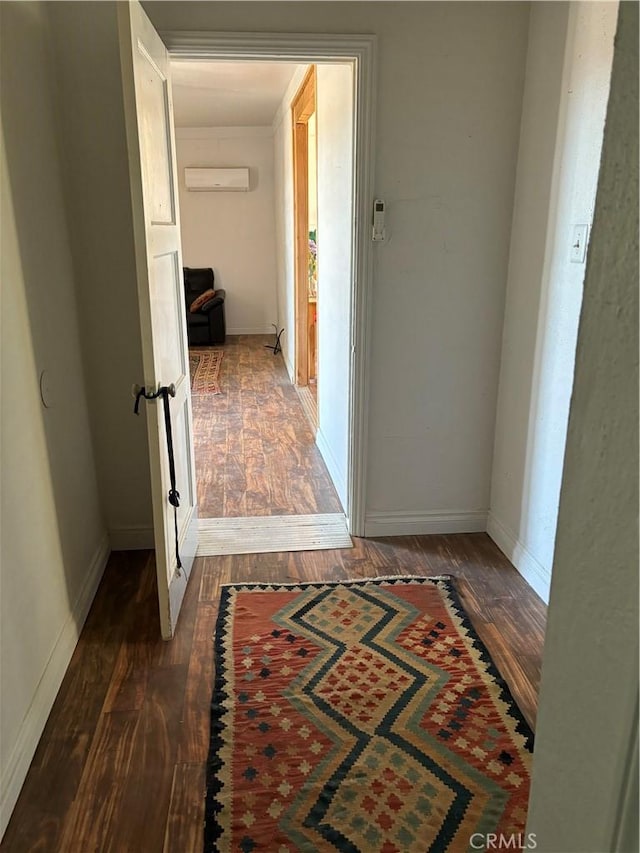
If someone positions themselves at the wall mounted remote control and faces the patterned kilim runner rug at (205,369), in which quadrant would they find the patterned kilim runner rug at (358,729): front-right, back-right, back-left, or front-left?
back-left

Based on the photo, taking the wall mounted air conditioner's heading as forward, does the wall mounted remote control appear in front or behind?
in front

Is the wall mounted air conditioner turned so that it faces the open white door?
yes

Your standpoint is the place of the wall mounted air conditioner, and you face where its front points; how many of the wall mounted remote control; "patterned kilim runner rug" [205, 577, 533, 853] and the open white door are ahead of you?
3

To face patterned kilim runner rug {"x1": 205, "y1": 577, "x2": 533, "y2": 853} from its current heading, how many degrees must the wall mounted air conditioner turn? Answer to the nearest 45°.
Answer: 0° — it already faces it

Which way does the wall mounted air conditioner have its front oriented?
toward the camera

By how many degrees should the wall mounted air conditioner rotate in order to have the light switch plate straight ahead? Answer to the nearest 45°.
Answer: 0° — it already faces it
